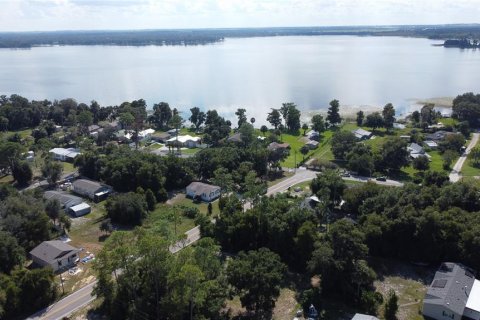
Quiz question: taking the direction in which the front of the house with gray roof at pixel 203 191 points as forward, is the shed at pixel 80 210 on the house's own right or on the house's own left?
on the house's own right

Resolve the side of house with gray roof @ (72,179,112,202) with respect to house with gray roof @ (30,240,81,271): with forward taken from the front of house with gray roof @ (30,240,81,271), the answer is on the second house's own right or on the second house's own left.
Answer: on the second house's own left

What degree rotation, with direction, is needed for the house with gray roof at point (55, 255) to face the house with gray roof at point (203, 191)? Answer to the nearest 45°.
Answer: approximately 90° to its left

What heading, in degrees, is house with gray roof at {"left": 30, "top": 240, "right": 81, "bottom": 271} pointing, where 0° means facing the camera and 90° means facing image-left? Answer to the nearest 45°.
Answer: approximately 315°

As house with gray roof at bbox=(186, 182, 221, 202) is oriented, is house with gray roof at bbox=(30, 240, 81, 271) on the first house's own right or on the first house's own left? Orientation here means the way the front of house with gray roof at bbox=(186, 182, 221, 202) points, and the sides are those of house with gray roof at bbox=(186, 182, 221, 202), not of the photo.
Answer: on the first house's own right

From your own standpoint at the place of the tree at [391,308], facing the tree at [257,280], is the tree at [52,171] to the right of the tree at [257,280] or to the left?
right

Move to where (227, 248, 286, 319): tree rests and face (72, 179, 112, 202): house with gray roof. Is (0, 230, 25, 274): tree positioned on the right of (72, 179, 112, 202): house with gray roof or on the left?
left

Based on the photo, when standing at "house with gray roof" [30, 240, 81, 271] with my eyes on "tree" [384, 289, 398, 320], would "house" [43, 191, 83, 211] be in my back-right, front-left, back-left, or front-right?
back-left

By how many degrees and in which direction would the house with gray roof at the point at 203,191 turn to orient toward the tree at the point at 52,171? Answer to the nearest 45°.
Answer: approximately 135° to its right

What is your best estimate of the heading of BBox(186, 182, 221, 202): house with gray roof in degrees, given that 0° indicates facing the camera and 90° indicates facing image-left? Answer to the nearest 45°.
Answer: approximately 315°

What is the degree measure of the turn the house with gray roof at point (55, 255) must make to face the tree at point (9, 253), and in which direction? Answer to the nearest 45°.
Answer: approximately 135° to its right
